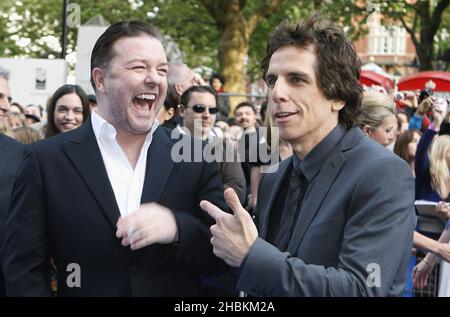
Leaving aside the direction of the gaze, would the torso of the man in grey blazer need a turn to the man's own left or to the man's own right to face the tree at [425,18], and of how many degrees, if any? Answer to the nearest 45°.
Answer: approximately 135° to the man's own right

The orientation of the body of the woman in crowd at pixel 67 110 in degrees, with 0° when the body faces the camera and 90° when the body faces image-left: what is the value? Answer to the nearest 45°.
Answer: approximately 0°

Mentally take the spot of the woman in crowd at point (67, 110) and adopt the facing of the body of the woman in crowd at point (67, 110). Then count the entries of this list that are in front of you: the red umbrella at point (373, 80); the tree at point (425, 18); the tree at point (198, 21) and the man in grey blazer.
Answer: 1

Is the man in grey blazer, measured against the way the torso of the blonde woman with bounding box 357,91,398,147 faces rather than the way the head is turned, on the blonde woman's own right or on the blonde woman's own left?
on the blonde woman's own right

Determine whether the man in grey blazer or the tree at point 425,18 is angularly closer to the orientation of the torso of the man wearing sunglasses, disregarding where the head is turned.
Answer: the man in grey blazer

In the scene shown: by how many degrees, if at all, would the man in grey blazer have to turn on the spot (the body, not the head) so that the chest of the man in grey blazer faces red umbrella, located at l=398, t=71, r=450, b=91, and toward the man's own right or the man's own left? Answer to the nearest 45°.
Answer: approximately 135° to the man's own right

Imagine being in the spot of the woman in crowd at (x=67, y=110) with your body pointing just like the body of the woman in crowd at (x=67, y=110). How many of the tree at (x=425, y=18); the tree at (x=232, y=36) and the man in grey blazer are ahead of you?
1

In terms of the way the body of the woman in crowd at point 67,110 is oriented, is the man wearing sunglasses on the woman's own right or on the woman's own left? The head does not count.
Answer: on the woman's own left

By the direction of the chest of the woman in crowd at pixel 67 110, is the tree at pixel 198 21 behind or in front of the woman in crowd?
behind
